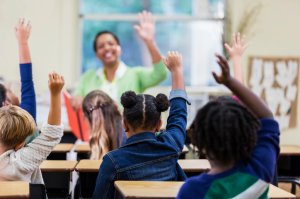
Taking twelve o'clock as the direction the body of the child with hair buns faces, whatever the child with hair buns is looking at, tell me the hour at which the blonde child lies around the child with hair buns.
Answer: The blonde child is roughly at 9 o'clock from the child with hair buns.

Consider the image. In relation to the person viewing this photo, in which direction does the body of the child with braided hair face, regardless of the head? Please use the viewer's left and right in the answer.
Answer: facing away from the viewer

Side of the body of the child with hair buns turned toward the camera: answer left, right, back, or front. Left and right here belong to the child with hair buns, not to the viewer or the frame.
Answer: back

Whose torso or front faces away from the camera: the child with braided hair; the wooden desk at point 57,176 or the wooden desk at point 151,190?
the child with braided hair

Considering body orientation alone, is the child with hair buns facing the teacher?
yes

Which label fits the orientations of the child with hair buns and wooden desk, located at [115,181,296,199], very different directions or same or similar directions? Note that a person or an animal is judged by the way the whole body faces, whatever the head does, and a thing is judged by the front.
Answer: very different directions

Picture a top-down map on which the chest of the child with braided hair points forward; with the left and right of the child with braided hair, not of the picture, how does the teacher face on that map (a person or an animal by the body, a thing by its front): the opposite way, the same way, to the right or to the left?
the opposite way

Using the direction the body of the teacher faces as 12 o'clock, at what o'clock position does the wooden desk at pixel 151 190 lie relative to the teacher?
The wooden desk is roughly at 12 o'clock from the teacher.

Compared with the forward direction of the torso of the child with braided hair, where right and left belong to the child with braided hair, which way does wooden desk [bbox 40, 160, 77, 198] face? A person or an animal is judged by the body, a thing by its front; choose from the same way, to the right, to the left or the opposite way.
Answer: the opposite way

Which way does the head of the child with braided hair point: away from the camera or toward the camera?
away from the camera

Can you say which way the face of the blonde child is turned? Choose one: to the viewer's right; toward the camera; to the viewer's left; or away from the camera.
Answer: away from the camera
